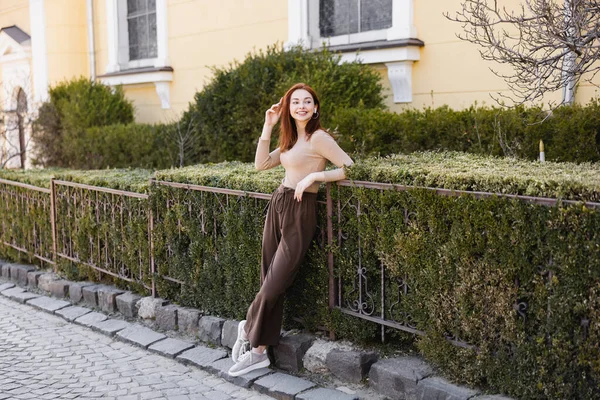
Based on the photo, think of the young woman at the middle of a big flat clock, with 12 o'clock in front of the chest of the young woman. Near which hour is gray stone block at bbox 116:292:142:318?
The gray stone block is roughly at 3 o'clock from the young woman.

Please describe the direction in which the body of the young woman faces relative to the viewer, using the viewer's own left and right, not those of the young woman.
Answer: facing the viewer and to the left of the viewer

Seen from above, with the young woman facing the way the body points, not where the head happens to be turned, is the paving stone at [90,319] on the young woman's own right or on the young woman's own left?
on the young woman's own right

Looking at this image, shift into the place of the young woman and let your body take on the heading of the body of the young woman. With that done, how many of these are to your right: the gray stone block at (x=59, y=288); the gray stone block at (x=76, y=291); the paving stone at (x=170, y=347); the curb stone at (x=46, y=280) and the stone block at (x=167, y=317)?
5

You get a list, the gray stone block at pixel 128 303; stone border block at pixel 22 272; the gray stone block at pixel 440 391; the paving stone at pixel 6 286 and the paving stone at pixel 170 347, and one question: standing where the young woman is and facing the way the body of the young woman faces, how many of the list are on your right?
4

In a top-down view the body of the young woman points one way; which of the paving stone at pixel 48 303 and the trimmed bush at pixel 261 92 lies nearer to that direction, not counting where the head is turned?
the paving stone

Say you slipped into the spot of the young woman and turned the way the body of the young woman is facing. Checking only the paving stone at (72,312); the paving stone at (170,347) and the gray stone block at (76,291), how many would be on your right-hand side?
3

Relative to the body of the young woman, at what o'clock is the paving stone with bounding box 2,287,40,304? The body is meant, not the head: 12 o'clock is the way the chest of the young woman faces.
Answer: The paving stone is roughly at 3 o'clock from the young woman.

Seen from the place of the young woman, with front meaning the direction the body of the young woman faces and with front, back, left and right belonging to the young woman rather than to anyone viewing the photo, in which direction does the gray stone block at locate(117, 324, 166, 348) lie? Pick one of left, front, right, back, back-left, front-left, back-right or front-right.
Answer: right

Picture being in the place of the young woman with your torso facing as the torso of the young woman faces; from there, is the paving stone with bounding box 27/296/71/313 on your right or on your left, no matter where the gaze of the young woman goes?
on your right

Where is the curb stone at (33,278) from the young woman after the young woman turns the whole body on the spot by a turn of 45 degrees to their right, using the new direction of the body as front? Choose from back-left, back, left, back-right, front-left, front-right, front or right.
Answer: front-right

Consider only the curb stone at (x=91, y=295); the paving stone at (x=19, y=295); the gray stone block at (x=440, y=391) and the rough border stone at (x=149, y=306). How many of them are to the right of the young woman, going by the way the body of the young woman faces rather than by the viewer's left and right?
3

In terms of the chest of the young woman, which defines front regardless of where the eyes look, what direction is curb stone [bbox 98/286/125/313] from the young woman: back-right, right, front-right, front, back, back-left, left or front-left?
right

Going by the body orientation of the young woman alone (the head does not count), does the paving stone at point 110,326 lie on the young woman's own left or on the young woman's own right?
on the young woman's own right

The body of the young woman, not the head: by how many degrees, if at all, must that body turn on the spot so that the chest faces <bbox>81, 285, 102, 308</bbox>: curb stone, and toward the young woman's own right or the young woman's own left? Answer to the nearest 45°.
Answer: approximately 90° to the young woman's own right

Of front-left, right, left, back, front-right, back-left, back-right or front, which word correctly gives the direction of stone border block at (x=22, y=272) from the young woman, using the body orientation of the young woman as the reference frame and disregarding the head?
right
